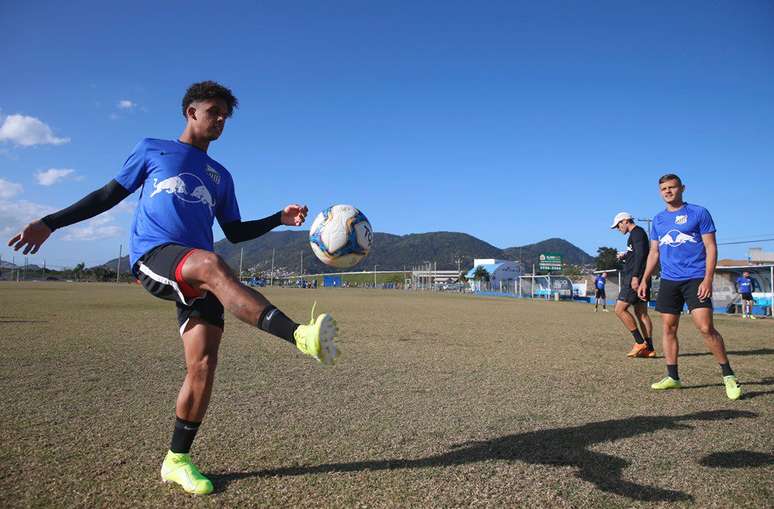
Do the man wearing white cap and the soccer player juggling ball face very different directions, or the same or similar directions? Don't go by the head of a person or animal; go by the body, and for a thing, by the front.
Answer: very different directions

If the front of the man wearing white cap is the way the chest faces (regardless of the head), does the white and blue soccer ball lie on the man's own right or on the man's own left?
on the man's own left

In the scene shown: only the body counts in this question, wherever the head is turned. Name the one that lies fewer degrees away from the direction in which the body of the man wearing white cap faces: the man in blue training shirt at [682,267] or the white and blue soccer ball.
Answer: the white and blue soccer ball

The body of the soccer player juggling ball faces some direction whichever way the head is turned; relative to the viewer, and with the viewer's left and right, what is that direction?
facing the viewer and to the right of the viewer

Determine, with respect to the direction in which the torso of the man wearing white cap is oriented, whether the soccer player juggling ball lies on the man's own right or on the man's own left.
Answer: on the man's own left

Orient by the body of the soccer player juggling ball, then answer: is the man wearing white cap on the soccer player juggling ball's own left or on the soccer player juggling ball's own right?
on the soccer player juggling ball's own left

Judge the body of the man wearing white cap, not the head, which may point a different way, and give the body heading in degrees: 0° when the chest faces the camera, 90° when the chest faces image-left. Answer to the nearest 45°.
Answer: approximately 90°

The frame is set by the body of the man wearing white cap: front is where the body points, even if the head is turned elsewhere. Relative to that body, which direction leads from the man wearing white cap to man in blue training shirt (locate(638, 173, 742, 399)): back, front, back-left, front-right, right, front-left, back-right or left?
left

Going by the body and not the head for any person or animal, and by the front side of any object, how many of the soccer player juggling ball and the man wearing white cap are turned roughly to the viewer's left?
1
